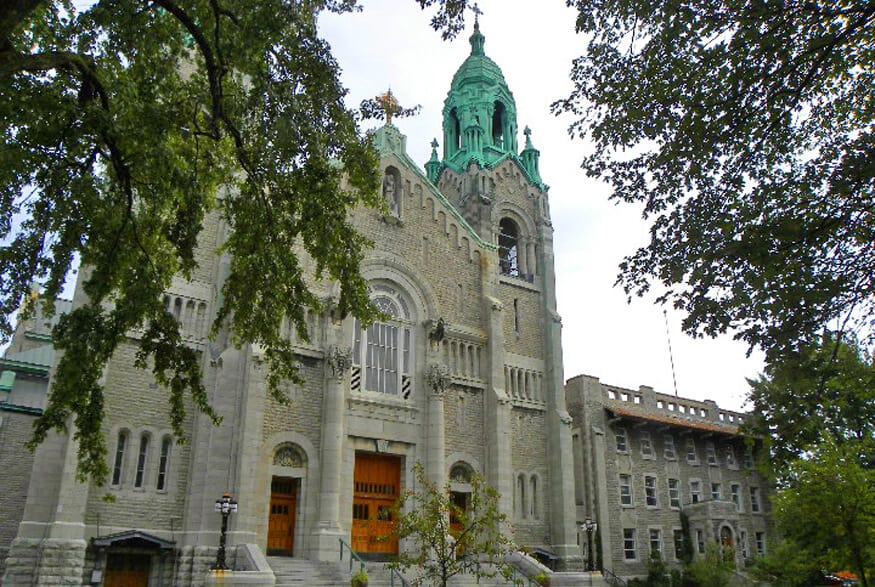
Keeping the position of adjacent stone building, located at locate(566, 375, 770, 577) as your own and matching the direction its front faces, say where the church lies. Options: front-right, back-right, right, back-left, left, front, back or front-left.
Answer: right

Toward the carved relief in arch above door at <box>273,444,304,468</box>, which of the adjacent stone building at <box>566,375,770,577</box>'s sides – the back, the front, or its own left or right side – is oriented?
right

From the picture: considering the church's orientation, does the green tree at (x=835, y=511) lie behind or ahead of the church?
ahead

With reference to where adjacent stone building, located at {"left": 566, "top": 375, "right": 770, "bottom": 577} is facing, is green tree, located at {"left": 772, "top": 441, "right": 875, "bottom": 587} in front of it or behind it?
in front

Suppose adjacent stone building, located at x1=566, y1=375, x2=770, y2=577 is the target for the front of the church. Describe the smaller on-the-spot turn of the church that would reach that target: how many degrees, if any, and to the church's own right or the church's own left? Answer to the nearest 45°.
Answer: approximately 90° to the church's own left

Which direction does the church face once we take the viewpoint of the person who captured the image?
facing the viewer and to the right of the viewer

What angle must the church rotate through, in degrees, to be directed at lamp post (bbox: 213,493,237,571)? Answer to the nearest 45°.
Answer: approximately 90° to its right

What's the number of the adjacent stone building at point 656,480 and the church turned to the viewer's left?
0

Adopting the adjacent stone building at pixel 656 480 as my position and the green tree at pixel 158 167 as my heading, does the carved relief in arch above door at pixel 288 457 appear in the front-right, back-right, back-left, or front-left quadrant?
front-right

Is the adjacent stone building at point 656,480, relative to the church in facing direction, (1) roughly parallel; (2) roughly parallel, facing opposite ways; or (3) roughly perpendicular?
roughly parallel
